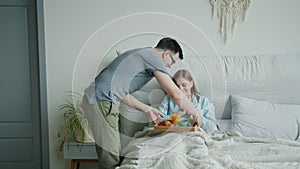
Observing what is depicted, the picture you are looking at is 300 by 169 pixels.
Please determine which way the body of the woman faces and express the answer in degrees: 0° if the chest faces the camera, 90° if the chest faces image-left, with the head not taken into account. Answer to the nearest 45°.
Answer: approximately 45°

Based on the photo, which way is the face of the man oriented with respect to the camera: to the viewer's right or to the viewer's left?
to the viewer's right

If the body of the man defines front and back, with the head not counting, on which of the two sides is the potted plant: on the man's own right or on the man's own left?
on the man's own left

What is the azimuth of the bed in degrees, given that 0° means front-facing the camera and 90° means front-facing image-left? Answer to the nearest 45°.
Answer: approximately 0°

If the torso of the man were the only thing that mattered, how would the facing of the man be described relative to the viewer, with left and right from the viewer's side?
facing to the right of the viewer

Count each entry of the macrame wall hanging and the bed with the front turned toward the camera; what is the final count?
2

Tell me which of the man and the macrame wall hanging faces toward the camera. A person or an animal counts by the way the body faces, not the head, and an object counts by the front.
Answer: the macrame wall hanging

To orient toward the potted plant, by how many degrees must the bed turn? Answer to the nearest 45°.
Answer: approximately 90° to its right

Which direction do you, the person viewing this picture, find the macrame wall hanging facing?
facing the viewer

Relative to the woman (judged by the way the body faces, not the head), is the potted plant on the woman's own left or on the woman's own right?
on the woman's own right

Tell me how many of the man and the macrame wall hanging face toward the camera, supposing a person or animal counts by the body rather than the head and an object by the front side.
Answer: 1

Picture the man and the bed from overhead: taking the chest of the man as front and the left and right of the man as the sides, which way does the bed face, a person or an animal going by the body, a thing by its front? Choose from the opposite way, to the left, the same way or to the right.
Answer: to the right

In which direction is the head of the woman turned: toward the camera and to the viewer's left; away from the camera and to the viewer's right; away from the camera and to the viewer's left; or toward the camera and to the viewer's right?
toward the camera and to the viewer's left
